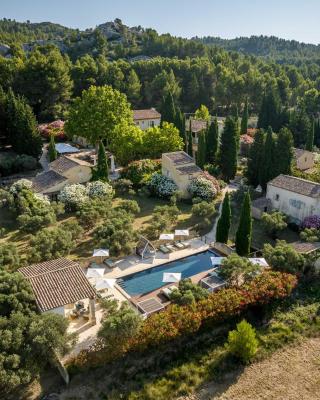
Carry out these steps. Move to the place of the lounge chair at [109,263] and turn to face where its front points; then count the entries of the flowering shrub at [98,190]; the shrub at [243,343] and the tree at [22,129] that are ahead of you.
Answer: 1

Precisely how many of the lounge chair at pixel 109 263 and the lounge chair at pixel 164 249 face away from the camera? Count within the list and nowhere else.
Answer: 0

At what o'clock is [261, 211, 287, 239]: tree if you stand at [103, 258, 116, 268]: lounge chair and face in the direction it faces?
The tree is roughly at 10 o'clock from the lounge chair.

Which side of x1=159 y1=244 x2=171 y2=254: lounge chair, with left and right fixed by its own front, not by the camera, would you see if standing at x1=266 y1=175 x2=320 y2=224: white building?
left

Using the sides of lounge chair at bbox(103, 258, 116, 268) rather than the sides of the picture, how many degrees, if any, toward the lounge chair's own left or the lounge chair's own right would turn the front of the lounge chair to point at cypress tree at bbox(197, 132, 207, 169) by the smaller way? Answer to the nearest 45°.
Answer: approximately 90° to the lounge chair's own left

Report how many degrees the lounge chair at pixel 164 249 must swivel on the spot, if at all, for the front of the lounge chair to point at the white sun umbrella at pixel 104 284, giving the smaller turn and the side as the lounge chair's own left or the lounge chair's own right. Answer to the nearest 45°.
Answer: approximately 90° to the lounge chair's own right

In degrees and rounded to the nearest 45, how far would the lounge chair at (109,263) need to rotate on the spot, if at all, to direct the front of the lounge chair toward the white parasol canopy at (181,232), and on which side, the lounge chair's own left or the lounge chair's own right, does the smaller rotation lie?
approximately 90° to the lounge chair's own left

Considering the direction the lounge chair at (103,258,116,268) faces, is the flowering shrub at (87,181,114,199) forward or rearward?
rearward

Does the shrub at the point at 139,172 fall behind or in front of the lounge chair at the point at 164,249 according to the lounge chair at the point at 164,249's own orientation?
behind

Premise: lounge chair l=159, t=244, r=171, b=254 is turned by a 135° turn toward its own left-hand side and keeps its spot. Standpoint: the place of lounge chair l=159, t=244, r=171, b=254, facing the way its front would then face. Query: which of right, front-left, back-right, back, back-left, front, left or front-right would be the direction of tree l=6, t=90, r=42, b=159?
front-left

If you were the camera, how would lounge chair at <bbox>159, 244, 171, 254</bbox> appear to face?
facing the viewer and to the right of the viewer

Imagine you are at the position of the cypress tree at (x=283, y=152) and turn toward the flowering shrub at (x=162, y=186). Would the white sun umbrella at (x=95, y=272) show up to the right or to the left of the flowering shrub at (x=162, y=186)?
left

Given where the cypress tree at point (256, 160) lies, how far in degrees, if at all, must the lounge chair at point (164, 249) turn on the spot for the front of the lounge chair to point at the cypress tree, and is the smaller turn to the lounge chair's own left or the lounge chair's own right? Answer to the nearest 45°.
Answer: approximately 90° to the lounge chair's own left

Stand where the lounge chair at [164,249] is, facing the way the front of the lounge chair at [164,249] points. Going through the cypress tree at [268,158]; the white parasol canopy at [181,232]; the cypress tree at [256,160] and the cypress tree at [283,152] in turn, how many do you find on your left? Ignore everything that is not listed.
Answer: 4

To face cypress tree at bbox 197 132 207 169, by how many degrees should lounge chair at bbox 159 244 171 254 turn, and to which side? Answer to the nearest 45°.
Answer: approximately 135° to its left

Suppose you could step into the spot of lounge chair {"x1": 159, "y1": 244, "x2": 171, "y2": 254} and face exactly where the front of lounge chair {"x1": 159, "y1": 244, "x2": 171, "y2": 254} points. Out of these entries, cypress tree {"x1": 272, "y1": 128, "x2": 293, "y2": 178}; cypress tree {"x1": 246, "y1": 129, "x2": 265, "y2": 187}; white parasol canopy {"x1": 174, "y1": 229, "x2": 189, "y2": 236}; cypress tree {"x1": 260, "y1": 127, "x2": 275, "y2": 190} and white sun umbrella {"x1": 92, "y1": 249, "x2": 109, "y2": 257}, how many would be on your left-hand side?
4

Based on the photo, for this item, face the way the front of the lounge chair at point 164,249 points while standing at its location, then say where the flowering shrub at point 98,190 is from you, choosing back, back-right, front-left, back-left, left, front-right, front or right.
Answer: back
